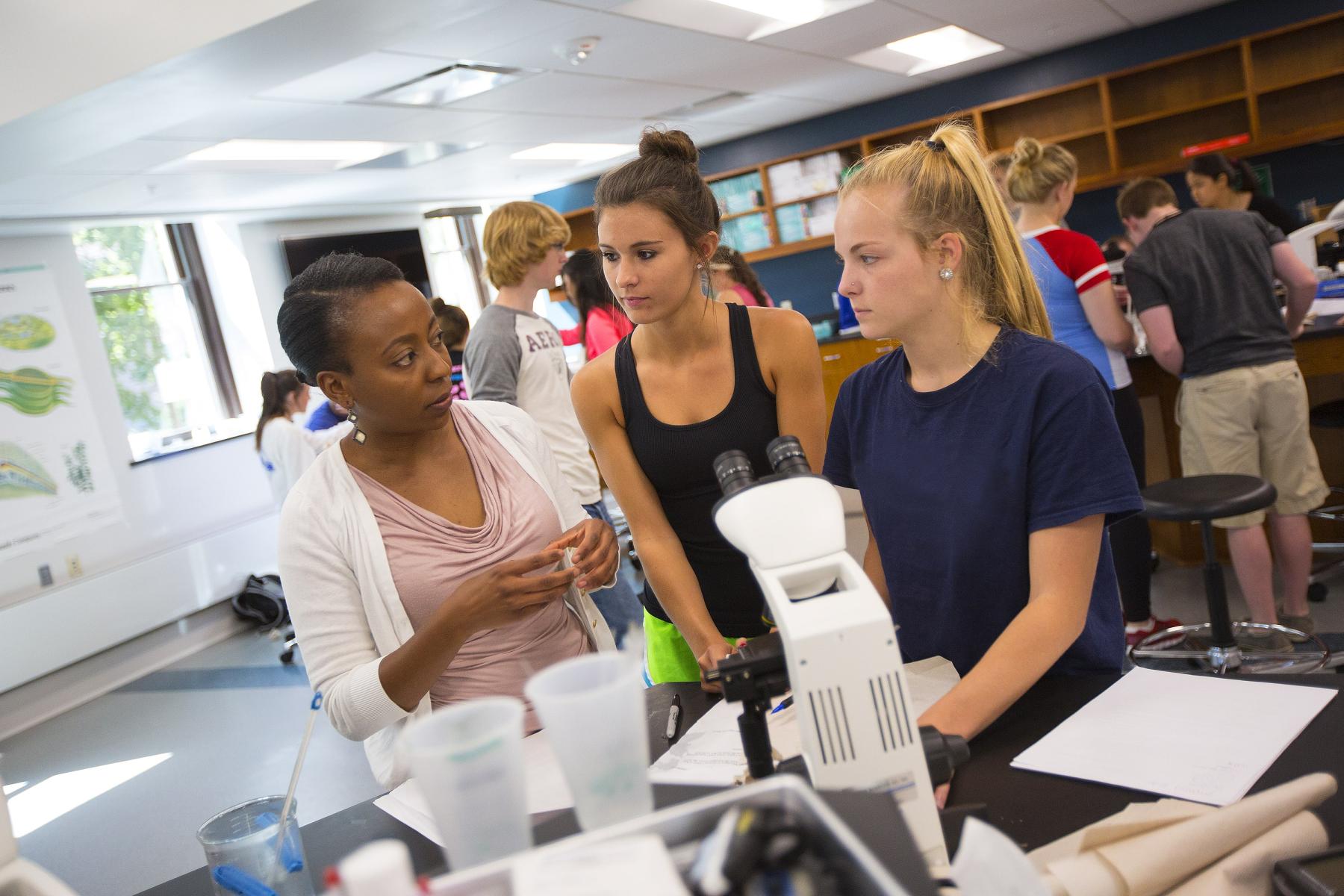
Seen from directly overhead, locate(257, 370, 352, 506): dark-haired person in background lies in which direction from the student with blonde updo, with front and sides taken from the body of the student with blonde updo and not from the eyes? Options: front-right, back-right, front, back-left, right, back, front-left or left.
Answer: back-left

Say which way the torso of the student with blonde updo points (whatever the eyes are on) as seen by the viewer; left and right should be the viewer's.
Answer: facing away from the viewer and to the right of the viewer

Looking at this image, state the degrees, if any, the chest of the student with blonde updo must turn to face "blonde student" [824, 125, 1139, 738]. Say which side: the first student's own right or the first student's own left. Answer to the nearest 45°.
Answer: approximately 135° to the first student's own right

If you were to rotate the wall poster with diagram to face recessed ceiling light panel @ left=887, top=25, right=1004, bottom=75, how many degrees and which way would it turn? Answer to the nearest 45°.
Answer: approximately 45° to its left

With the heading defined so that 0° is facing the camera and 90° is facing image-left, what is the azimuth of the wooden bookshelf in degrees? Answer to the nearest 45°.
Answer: approximately 45°

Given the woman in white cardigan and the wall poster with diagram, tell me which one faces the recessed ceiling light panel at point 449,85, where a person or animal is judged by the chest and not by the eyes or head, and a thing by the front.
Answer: the wall poster with diagram

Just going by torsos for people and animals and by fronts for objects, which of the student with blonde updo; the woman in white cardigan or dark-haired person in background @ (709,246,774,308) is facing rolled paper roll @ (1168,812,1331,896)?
the woman in white cardigan

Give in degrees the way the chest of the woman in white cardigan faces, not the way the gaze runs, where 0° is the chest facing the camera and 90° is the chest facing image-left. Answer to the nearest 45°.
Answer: approximately 315°

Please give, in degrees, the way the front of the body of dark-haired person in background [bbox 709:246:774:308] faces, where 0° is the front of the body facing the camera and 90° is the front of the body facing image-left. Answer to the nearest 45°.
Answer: approximately 90°
